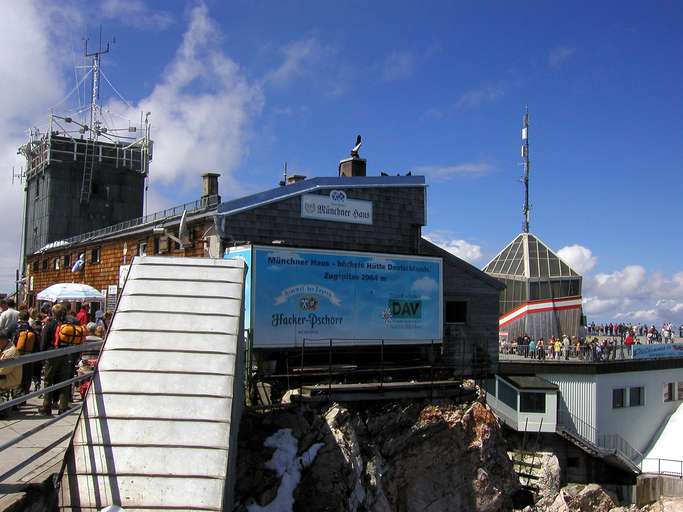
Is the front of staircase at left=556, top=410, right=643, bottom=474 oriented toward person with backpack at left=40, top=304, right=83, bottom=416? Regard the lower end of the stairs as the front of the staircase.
no

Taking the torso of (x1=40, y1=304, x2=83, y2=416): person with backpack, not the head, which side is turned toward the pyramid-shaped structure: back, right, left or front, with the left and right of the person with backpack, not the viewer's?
right

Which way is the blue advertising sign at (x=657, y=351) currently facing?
toward the camera

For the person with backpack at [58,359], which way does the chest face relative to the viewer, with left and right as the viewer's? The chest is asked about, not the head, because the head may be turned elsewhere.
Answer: facing away from the viewer and to the left of the viewer

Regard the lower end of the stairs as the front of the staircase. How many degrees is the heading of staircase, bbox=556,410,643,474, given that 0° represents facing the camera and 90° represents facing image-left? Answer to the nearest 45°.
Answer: approximately 270°

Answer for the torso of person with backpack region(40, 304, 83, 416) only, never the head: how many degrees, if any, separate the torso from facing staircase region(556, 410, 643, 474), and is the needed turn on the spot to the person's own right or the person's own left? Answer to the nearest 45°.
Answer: approximately 90° to the person's own right
